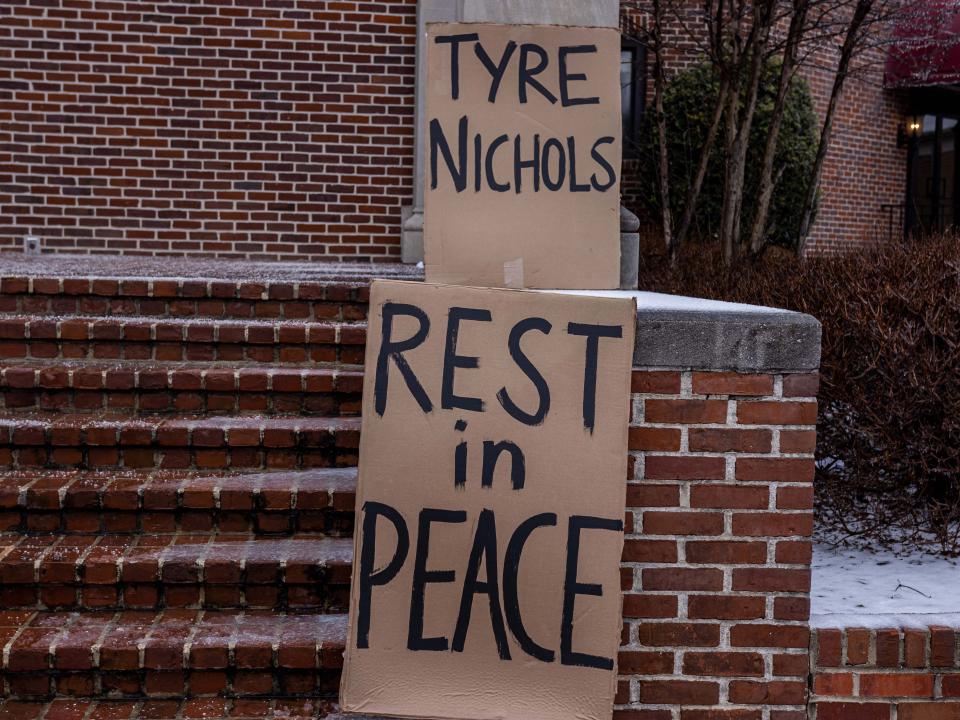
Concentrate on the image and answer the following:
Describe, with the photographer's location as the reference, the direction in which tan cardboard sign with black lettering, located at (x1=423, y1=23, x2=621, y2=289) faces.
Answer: facing the viewer

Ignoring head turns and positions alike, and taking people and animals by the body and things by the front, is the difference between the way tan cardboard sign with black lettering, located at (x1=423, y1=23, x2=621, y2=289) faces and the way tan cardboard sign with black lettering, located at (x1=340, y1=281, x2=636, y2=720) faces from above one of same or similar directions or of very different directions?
same or similar directions

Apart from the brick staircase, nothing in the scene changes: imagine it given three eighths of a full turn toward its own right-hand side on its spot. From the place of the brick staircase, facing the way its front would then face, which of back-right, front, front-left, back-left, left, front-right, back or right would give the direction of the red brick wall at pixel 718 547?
back

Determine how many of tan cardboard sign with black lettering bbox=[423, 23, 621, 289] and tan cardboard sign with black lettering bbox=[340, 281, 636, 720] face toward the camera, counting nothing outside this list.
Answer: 2

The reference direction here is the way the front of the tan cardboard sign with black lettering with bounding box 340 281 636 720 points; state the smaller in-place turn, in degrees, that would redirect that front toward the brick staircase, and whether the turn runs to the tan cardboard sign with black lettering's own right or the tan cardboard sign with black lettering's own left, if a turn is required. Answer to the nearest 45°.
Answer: approximately 135° to the tan cardboard sign with black lettering's own right

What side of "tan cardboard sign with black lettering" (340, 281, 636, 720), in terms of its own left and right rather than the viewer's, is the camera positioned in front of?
front

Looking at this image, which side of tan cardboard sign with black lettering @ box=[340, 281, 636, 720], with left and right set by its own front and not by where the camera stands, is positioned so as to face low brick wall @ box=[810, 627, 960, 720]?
left

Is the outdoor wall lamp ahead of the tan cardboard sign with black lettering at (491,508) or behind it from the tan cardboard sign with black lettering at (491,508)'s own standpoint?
behind

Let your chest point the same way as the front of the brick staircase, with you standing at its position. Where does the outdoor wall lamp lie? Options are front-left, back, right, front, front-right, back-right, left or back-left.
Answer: back-left
